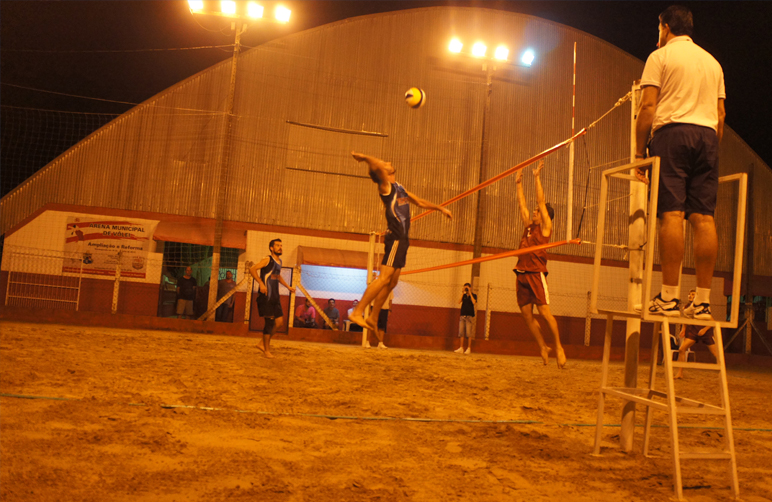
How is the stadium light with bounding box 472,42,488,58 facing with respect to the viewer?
toward the camera

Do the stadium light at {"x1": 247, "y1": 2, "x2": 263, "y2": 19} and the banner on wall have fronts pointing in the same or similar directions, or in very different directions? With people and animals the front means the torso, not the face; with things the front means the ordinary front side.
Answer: same or similar directions

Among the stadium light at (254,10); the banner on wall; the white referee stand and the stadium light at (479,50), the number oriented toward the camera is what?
3

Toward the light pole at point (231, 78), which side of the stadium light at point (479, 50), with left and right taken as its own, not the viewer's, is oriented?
right

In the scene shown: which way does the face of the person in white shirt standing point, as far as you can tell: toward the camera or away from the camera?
away from the camera

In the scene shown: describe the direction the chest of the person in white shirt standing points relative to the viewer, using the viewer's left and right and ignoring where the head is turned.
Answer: facing away from the viewer and to the left of the viewer

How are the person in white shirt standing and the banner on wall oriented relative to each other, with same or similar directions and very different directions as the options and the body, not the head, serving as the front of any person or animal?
very different directions

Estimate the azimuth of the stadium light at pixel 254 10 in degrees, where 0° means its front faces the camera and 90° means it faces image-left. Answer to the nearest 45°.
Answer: approximately 0°

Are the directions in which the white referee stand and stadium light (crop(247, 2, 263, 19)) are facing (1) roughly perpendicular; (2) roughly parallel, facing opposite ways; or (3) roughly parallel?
roughly parallel, facing opposite ways

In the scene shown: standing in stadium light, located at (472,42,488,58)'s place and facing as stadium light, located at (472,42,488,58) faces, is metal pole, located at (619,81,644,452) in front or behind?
in front

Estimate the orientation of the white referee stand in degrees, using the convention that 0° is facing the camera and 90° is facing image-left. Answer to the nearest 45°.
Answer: approximately 135°

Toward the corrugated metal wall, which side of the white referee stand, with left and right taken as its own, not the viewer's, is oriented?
front

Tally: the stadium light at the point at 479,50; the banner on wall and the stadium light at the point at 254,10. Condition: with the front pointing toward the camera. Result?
3

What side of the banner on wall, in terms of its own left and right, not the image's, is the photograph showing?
front
